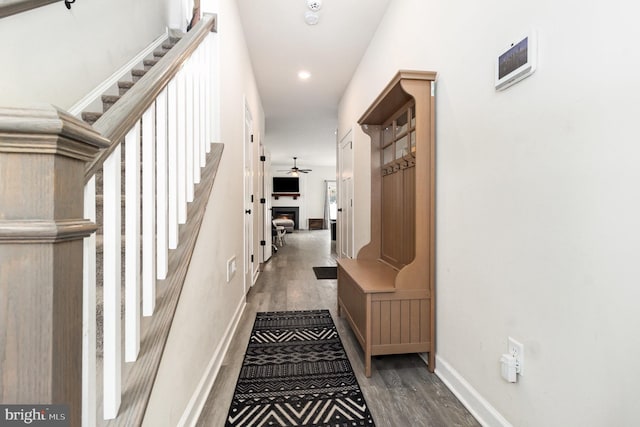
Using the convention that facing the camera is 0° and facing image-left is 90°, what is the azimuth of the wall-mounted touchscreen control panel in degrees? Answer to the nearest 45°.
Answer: approximately 45°

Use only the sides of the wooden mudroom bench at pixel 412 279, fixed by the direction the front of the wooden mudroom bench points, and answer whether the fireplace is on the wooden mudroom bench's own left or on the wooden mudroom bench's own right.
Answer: on the wooden mudroom bench's own right

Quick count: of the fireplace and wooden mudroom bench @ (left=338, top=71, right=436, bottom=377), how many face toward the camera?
1

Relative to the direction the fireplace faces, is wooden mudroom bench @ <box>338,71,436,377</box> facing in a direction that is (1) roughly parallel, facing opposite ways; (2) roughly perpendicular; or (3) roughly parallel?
roughly perpendicular

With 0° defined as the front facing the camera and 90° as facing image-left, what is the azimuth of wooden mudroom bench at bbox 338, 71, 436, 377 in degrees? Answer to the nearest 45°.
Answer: approximately 90°

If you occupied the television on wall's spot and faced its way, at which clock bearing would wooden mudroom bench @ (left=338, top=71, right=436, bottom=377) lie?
The wooden mudroom bench is roughly at 12 o'clock from the television on wall.

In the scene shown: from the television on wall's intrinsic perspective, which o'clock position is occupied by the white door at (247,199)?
The white door is roughly at 12 o'clock from the television on wall.

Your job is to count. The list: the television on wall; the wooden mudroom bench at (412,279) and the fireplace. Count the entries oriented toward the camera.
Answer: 2

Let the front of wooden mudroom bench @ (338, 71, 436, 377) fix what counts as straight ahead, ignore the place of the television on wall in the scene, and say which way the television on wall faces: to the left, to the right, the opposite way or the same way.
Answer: to the left

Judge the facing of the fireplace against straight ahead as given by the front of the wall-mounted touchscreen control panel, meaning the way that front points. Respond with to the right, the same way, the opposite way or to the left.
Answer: to the left
